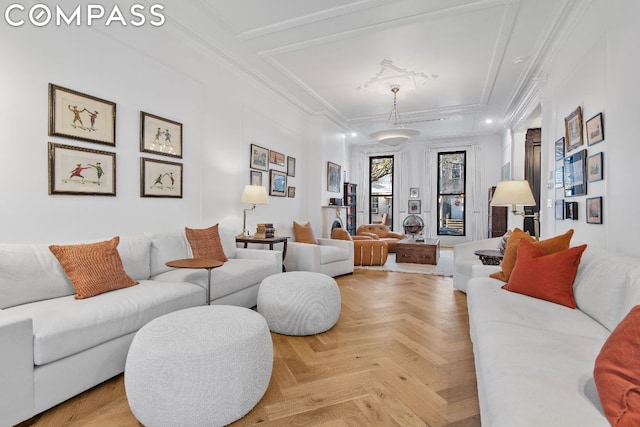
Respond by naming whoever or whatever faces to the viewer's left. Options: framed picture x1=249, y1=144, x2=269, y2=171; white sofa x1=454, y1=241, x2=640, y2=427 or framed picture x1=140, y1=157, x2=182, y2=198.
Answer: the white sofa

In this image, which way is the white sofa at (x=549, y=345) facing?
to the viewer's left

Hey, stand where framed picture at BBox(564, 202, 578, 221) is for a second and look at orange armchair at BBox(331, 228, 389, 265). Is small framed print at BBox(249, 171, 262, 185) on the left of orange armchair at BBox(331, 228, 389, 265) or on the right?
left

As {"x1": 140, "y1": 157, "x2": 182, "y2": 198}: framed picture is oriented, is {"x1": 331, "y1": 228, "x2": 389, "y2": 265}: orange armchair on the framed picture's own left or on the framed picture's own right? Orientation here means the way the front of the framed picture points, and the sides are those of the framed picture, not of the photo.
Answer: on the framed picture's own left

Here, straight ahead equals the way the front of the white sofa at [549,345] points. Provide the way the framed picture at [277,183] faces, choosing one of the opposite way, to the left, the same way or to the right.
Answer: the opposite way

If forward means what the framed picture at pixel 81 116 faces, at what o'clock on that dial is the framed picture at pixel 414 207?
the framed picture at pixel 414 207 is roughly at 10 o'clock from the framed picture at pixel 81 116.

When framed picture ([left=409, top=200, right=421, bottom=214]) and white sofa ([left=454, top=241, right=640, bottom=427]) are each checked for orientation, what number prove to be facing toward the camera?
1

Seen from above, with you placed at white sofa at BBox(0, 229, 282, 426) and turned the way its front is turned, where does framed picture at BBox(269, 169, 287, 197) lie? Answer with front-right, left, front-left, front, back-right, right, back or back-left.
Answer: left

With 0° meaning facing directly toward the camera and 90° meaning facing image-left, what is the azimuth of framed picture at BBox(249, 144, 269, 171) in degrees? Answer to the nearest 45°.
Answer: approximately 315°

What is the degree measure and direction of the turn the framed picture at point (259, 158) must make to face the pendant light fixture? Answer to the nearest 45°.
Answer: approximately 45° to its left
